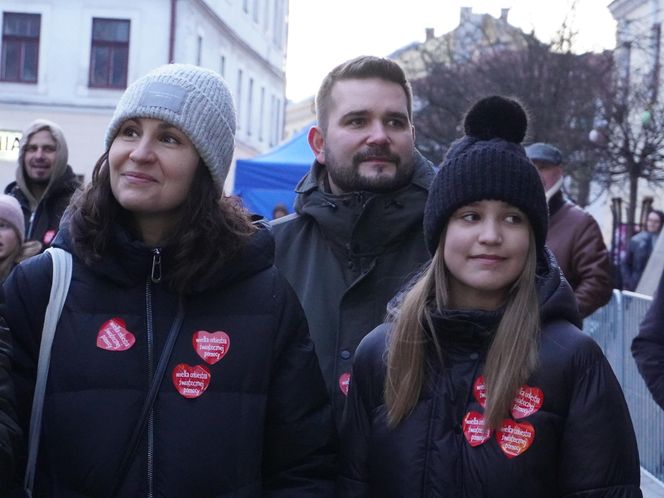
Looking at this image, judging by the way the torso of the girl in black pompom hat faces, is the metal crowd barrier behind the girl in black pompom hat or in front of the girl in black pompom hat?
behind

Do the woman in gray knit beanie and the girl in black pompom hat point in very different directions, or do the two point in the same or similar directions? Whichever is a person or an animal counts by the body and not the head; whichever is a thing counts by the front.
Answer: same or similar directions

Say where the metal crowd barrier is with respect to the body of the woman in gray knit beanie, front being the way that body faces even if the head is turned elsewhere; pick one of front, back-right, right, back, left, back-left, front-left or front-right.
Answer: back-left

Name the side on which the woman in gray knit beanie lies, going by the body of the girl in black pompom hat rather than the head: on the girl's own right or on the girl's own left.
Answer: on the girl's own right

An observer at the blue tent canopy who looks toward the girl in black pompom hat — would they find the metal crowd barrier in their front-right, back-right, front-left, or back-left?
front-left

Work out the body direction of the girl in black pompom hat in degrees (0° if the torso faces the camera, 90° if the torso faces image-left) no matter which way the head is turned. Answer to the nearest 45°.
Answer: approximately 0°

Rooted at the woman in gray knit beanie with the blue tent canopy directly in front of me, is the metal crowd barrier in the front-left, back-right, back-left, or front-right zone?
front-right

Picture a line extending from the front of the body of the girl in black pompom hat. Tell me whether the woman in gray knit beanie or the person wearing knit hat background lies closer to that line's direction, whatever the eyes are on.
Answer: the woman in gray knit beanie

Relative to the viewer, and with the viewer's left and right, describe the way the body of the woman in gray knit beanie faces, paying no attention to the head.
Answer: facing the viewer

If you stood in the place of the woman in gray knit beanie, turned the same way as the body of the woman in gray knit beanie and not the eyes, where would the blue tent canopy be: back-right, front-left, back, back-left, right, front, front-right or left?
back

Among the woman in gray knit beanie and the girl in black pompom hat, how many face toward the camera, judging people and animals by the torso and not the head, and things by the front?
2

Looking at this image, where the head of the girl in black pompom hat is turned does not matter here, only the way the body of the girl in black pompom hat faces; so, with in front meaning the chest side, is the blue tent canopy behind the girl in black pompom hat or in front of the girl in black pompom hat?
behind
